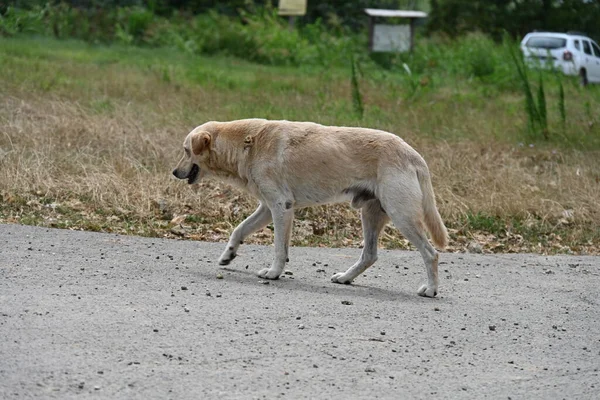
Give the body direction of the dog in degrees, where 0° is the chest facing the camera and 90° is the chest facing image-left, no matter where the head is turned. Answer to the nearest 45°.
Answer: approximately 90°
